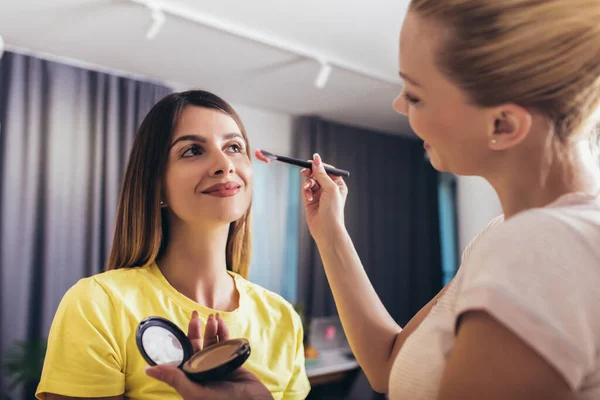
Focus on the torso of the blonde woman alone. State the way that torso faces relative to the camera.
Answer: to the viewer's left
